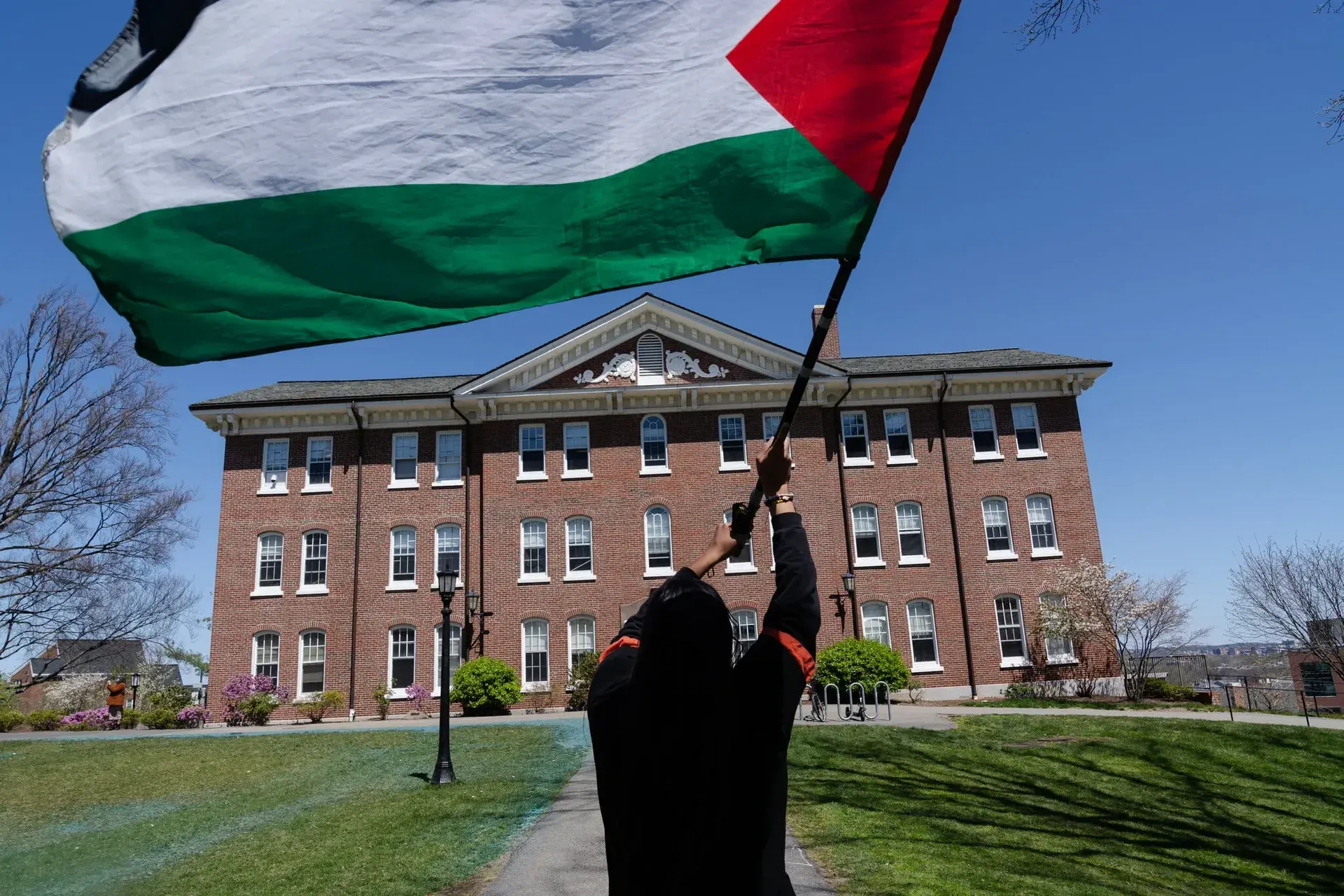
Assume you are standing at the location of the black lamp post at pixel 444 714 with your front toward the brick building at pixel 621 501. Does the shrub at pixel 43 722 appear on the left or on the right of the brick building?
left

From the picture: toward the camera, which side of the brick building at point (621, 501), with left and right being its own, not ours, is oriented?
front

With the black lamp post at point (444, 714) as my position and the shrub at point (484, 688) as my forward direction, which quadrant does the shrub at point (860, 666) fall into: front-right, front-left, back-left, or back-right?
front-right

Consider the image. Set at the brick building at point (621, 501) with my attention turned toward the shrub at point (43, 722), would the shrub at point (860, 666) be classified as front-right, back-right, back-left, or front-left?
back-left

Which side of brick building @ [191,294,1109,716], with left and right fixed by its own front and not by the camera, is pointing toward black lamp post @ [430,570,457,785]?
front

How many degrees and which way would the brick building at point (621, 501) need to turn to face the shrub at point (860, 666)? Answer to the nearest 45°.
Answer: approximately 45° to its left

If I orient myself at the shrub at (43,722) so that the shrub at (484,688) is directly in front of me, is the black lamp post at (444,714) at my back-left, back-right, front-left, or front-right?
front-right

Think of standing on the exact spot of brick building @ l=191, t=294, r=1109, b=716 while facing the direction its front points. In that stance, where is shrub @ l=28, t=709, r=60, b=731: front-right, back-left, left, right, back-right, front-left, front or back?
right
